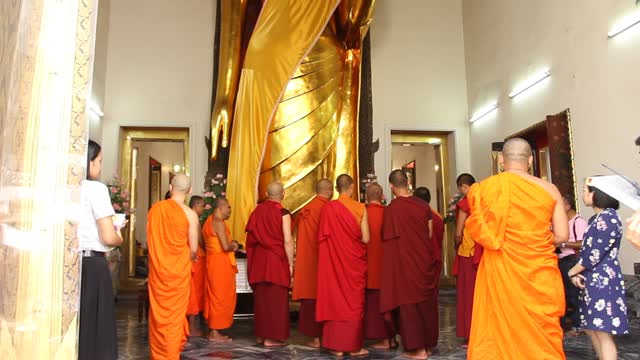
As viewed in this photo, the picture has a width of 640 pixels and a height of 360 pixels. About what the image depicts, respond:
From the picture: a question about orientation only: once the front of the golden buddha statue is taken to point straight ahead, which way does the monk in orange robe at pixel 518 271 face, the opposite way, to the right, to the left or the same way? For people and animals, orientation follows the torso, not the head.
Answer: the opposite way

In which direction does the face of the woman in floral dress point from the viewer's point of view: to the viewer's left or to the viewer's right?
to the viewer's left

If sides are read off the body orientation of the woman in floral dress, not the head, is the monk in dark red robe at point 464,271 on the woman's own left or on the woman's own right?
on the woman's own right

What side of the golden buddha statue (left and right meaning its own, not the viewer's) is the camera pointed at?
front

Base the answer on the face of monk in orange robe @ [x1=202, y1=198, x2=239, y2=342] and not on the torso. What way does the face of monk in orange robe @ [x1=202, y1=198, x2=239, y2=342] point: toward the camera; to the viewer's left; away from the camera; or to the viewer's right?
to the viewer's right

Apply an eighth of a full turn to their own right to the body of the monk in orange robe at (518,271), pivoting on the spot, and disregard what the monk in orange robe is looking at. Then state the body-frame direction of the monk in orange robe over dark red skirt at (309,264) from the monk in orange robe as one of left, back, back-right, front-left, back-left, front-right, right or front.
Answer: left

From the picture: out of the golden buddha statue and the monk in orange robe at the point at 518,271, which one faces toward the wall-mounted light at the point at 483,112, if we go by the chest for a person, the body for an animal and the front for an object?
the monk in orange robe

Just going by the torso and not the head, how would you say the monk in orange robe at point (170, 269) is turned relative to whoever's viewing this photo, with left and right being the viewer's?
facing away from the viewer and to the right of the viewer

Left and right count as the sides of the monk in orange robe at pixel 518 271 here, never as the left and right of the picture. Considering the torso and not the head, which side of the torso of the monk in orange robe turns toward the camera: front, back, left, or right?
back

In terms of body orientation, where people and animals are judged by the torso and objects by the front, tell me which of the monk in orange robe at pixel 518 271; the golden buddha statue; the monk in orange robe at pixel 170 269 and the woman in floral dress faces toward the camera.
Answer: the golden buddha statue

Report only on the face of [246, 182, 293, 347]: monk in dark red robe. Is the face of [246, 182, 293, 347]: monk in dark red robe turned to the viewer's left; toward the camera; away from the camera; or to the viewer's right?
away from the camera

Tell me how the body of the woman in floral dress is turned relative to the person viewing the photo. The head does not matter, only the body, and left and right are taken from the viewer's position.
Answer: facing to the left of the viewer
